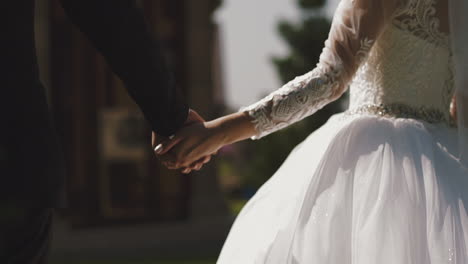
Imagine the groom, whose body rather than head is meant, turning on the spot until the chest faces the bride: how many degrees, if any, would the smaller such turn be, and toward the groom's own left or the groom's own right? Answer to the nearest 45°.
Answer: approximately 90° to the groom's own right

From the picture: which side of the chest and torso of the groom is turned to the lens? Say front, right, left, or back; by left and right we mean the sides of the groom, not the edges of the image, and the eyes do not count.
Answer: back
